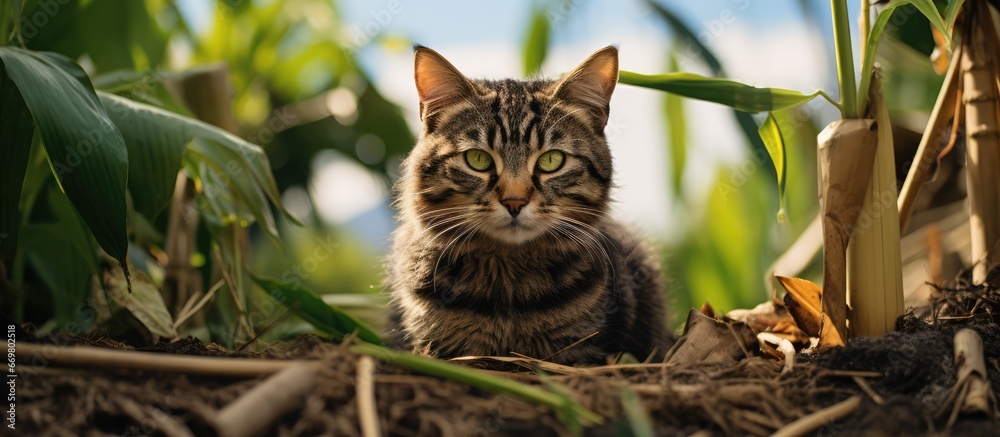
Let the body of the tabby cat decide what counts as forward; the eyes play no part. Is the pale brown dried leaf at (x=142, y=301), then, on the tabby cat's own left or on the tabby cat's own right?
on the tabby cat's own right

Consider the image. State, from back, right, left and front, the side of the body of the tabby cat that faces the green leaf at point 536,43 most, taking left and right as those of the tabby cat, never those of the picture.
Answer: back

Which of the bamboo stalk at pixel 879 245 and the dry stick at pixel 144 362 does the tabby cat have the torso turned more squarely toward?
the dry stick

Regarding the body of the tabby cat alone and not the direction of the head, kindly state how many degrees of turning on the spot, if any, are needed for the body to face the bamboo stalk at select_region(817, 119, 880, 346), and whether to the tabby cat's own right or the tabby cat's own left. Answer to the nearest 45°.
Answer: approximately 45° to the tabby cat's own left

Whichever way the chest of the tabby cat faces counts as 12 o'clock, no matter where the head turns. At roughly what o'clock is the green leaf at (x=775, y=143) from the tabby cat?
The green leaf is roughly at 10 o'clock from the tabby cat.

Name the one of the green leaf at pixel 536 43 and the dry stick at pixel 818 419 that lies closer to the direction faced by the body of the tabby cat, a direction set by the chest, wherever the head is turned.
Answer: the dry stick

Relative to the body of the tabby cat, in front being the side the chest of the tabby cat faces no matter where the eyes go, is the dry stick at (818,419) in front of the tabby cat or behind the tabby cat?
in front

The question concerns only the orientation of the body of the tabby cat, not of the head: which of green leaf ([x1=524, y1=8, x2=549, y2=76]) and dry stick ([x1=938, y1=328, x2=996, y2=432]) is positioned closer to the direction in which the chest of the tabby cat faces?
the dry stick

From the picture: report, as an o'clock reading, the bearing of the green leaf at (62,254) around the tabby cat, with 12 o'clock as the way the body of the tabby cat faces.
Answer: The green leaf is roughly at 3 o'clock from the tabby cat.

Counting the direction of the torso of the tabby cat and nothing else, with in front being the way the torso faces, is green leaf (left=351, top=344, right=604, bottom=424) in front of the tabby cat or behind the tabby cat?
in front

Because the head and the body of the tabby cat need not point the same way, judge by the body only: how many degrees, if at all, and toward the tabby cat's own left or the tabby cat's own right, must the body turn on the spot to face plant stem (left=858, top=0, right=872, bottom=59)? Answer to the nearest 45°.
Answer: approximately 90° to the tabby cat's own left

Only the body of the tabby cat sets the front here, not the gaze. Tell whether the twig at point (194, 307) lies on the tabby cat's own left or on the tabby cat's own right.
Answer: on the tabby cat's own right

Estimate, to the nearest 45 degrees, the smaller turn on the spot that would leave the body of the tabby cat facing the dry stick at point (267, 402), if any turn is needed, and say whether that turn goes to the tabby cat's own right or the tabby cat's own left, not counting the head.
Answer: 0° — it already faces it

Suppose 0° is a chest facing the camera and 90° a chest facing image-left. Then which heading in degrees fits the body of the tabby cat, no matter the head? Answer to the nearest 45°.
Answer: approximately 0°

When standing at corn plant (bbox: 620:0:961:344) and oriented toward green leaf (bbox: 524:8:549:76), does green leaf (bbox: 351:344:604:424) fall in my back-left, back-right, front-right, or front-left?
back-left
